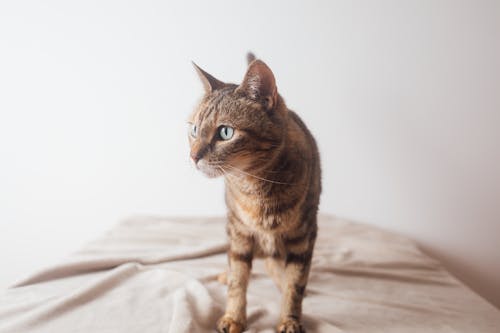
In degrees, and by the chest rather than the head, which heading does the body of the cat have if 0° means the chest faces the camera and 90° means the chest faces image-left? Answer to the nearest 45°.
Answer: approximately 0°
